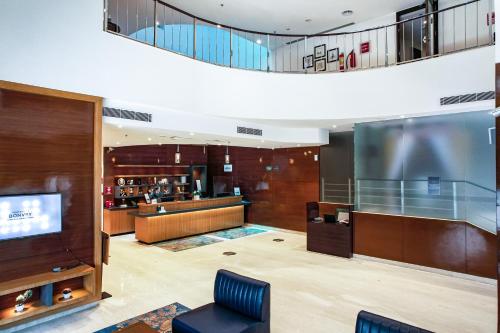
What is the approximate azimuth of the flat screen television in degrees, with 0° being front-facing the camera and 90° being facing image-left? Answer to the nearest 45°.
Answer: approximately 315°

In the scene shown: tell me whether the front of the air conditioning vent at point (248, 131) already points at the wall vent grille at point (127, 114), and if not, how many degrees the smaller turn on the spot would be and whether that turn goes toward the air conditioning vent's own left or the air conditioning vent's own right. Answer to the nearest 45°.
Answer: approximately 45° to the air conditioning vent's own right

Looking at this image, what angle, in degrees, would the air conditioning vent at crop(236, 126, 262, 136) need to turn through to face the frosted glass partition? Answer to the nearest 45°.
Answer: approximately 90° to its left

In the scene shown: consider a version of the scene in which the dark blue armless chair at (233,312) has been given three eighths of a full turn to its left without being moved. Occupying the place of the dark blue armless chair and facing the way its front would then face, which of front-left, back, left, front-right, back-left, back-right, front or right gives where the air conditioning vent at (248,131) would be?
left

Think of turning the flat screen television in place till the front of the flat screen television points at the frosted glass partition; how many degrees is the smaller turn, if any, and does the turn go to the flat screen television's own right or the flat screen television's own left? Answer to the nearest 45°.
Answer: approximately 45° to the flat screen television's own left

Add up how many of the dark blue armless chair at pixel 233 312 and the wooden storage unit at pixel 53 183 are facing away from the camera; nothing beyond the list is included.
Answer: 0

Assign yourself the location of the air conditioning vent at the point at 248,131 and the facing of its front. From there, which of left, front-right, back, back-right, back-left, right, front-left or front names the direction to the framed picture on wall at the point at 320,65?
back-left

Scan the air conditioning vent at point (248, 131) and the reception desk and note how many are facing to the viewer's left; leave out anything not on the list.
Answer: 0

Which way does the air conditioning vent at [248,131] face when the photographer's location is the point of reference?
facing the viewer

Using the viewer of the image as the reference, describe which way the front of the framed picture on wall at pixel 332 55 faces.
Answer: facing the viewer and to the left of the viewer

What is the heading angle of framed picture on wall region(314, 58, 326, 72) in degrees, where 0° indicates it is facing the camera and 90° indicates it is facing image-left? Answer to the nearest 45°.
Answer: approximately 45°

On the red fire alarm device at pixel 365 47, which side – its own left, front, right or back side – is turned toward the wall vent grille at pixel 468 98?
left

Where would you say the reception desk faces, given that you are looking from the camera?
facing the viewer and to the right of the viewer

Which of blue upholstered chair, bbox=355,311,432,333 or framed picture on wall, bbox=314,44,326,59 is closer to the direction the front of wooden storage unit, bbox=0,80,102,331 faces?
the blue upholstered chair
